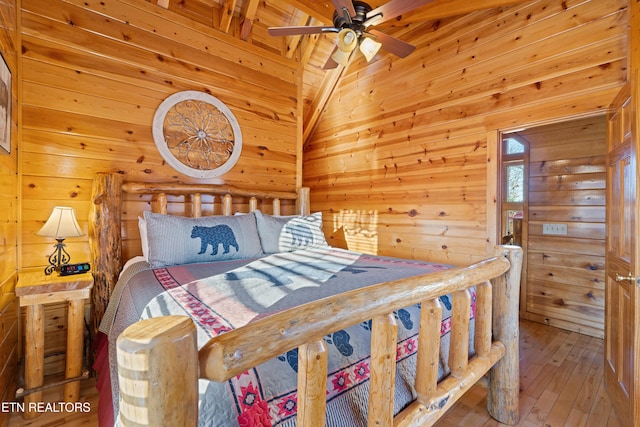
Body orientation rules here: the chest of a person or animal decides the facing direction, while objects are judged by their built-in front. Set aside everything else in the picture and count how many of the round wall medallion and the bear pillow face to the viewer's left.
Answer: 0

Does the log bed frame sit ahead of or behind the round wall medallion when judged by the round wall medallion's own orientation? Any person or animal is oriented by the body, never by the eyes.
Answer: ahead

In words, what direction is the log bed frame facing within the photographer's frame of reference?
facing the viewer and to the right of the viewer

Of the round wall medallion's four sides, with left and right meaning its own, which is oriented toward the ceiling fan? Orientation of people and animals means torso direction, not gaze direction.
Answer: front

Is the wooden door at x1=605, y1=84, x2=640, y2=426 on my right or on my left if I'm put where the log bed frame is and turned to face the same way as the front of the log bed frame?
on my left

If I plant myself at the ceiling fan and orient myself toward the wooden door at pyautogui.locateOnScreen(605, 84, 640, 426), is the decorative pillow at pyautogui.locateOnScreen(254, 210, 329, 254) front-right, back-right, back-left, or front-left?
back-left

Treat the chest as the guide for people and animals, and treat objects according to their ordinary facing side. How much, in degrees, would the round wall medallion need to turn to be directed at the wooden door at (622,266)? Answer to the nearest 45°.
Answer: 0° — it already faces it

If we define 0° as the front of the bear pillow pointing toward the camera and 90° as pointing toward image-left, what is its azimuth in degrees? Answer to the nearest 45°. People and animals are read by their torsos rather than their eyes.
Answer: approximately 315°

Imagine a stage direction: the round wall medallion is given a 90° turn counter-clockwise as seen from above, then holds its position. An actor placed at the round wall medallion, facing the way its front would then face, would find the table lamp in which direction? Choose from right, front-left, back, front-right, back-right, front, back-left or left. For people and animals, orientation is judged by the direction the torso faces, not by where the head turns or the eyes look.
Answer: back

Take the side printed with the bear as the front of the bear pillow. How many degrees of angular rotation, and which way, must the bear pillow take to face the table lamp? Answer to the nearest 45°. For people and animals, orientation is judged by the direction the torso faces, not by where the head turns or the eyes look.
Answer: approximately 135° to its right
